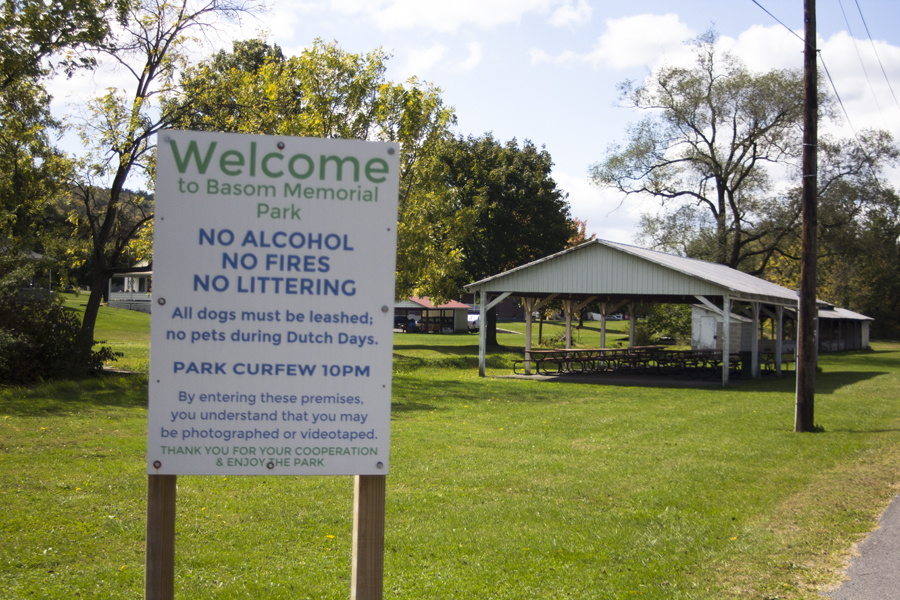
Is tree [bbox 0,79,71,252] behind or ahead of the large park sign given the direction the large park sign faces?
behind

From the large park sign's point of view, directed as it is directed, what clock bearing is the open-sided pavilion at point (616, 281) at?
The open-sided pavilion is roughly at 7 o'clock from the large park sign.

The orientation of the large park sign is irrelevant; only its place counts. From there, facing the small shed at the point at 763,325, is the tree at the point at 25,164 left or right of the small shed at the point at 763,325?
left

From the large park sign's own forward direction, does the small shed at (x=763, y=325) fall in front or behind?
behind

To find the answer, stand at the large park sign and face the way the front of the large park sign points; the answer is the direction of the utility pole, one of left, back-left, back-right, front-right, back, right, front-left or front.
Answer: back-left

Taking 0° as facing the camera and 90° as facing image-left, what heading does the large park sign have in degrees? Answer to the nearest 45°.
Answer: approximately 0°

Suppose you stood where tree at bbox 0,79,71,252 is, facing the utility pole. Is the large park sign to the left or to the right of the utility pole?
right

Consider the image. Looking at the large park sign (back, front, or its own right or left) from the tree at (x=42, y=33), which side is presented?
back
